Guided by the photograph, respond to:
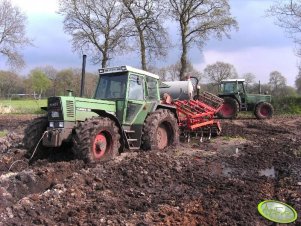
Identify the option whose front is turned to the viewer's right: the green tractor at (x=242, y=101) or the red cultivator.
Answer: the green tractor

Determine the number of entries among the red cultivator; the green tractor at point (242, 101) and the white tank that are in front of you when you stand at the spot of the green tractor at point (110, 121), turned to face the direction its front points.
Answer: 0

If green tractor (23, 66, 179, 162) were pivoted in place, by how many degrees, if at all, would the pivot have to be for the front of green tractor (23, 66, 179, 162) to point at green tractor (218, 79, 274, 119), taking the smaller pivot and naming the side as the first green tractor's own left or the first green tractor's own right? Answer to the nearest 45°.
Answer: approximately 180°

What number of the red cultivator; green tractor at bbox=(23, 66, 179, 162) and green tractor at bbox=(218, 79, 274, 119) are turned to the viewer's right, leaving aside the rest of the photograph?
1

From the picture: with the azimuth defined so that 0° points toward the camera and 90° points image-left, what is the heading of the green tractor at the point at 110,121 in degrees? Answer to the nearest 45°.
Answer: approximately 45°

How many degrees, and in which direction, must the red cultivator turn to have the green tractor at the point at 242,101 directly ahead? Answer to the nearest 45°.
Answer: approximately 135° to its right

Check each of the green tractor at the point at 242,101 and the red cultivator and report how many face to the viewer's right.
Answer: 1

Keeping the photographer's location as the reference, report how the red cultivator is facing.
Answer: facing the viewer and to the left of the viewer

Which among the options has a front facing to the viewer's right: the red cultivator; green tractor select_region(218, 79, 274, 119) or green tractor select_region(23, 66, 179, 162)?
green tractor select_region(218, 79, 274, 119)

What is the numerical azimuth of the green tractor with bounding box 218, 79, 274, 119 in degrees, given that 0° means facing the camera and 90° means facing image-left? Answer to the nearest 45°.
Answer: approximately 270°

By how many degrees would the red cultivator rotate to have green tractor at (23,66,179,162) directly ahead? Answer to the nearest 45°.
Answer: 0° — it already faces it

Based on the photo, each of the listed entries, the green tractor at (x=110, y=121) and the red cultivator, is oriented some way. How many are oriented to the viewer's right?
0

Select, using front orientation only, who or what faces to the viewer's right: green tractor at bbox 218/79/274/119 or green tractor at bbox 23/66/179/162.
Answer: green tractor at bbox 218/79/274/119
